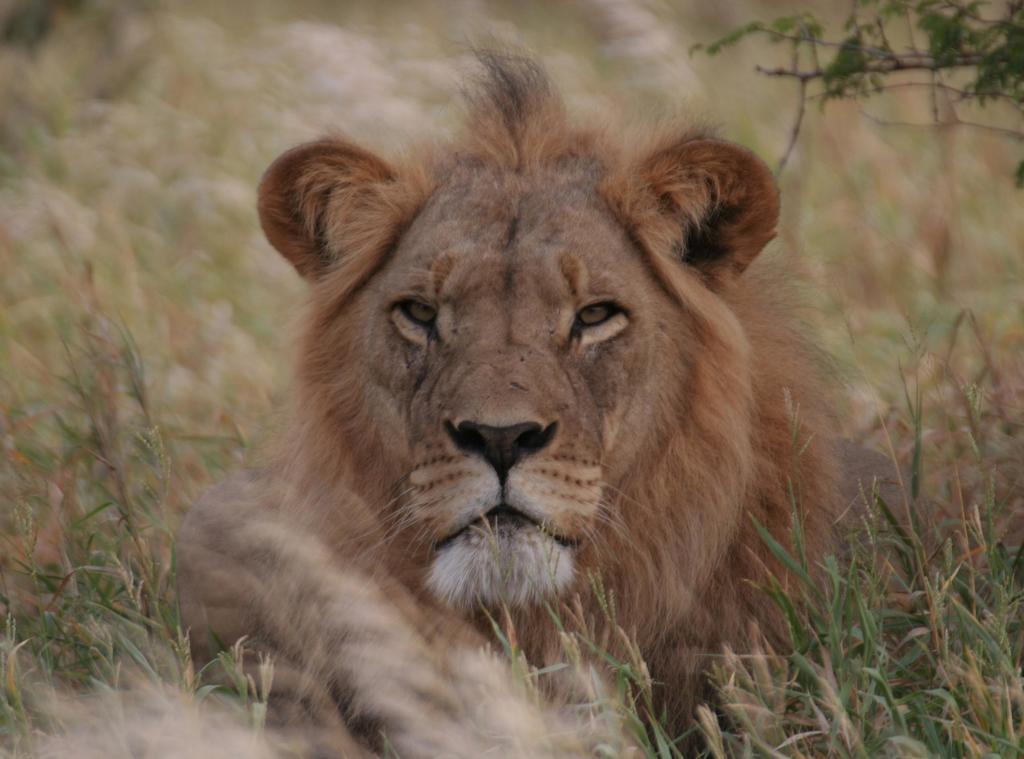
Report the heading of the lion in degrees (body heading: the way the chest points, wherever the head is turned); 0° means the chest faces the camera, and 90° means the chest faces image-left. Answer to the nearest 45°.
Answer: approximately 0°
